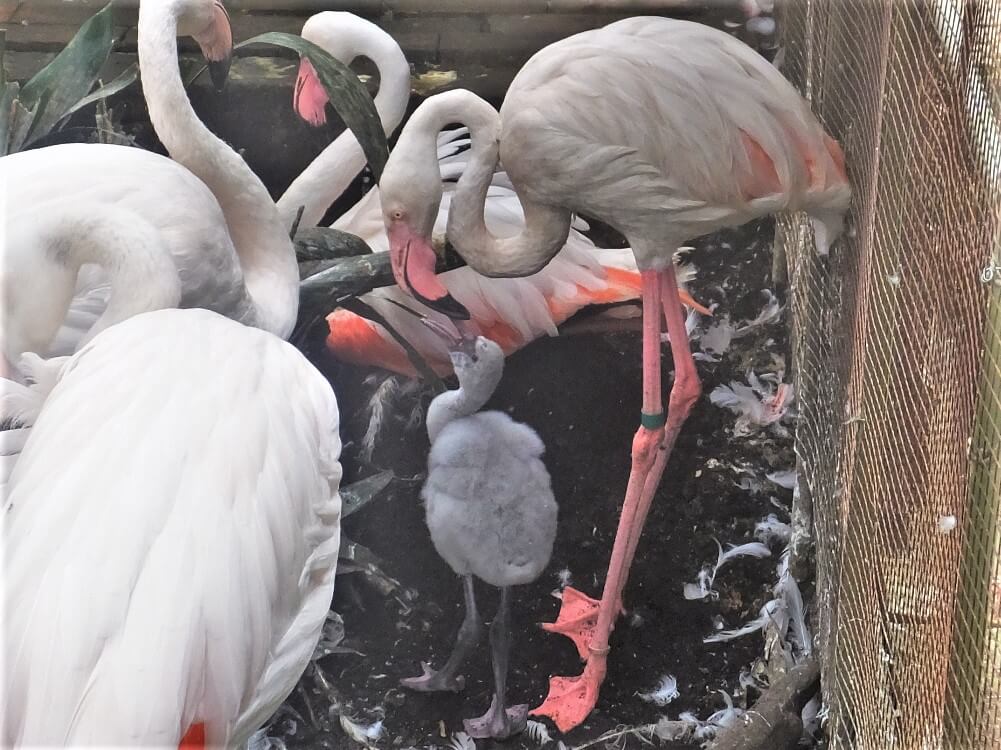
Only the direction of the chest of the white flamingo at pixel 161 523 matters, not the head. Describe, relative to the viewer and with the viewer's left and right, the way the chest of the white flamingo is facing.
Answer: facing away from the viewer

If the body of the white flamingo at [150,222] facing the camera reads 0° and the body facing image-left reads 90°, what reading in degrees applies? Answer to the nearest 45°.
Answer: approximately 270°

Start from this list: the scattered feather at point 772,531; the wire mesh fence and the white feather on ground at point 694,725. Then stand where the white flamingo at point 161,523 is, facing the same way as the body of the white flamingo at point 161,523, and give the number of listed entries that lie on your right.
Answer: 3

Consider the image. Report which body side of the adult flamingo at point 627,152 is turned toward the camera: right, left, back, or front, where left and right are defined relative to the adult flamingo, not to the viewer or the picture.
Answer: left

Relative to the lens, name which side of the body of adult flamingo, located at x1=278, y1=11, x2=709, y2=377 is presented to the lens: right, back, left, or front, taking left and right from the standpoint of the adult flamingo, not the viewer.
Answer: left

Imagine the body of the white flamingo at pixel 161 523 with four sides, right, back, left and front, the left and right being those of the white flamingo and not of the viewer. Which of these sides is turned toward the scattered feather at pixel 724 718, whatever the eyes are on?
right
